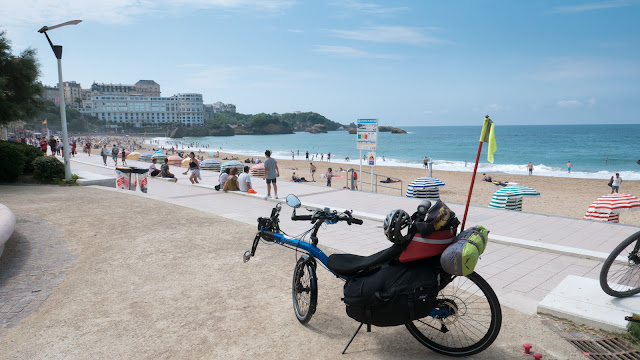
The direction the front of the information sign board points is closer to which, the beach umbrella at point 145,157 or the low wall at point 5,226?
the low wall

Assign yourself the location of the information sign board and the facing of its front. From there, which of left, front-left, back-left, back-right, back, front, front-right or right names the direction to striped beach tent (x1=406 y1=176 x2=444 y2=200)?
front-left

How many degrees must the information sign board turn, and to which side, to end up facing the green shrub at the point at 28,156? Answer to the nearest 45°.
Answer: approximately 90° to its right

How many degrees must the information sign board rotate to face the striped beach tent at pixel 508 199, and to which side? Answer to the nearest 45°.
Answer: approximately 45° to its left

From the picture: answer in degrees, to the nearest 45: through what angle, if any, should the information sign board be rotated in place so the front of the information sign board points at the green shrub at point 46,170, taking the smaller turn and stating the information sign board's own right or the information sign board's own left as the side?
approximately 90° to the information sign board's own right

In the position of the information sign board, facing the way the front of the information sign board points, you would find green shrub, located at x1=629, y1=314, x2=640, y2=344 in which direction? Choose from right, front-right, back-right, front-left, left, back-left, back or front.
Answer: front

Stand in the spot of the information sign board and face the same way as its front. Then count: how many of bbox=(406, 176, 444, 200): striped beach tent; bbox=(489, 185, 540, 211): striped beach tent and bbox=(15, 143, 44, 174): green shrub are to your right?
1

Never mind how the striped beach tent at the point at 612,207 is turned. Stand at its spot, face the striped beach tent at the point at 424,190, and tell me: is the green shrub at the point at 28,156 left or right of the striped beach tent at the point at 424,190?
left

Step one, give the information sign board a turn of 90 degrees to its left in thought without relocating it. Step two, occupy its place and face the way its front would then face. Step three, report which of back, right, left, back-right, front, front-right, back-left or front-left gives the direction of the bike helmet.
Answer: right

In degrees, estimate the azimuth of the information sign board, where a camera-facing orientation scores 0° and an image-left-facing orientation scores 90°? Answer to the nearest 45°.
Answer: approximately 0°

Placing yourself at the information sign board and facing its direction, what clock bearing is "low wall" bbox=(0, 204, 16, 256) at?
The low wall is roughly at 1 o'clock from the information sign board.
